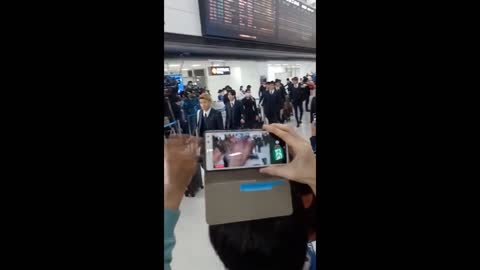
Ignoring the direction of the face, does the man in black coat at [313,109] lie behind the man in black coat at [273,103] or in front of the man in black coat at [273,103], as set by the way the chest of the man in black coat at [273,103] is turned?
in front

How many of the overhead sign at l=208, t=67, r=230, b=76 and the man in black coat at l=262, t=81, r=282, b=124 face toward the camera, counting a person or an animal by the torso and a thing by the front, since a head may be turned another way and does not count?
2

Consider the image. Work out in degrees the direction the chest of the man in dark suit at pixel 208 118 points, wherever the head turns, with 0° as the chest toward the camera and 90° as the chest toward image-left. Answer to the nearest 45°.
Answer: approximately 45°
